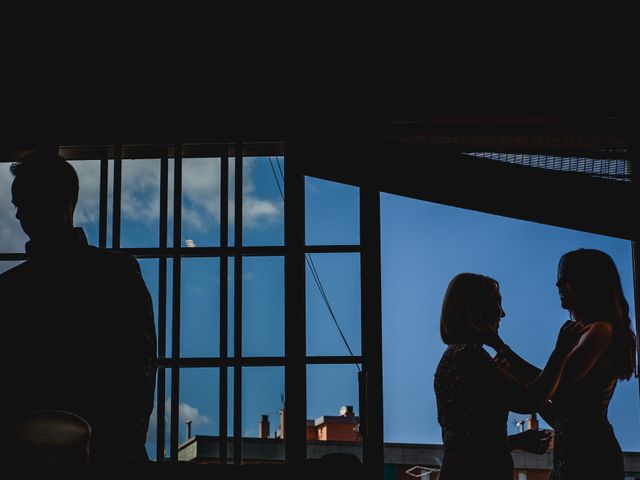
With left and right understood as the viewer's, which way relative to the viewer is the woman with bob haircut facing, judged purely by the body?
facing away from the viewer and to the right of the viewer

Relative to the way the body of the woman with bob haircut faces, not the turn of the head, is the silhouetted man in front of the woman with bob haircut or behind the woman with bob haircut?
behind

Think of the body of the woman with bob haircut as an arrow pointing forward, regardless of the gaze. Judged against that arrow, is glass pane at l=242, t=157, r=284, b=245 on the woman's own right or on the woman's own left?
on the woman's own left

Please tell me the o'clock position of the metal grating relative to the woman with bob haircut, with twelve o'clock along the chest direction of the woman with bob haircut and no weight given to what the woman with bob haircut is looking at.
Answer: The metal grating is roughly at 11 o'clock from the woman with bob haircut.

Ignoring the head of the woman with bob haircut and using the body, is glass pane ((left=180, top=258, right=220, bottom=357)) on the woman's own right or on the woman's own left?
on the woman's own left
